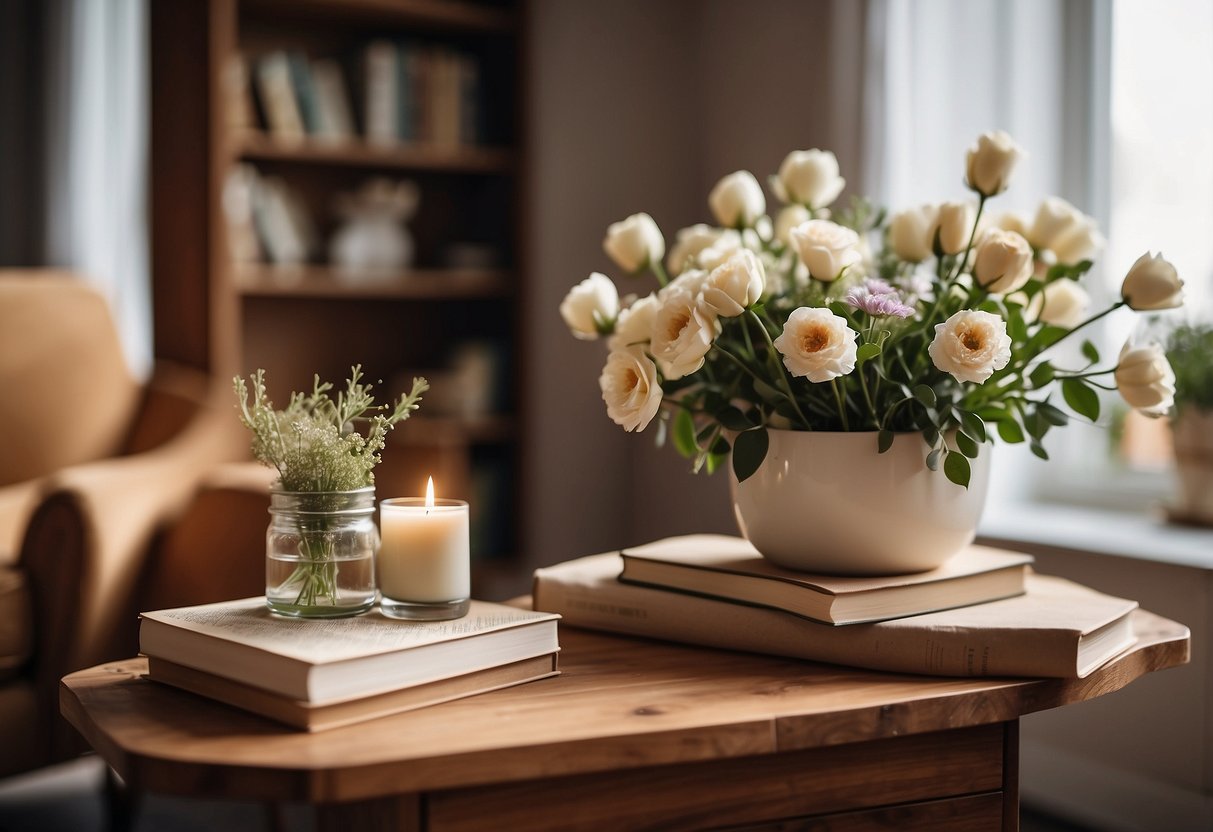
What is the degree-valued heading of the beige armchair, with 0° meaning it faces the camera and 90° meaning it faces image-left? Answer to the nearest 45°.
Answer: approximately 45°

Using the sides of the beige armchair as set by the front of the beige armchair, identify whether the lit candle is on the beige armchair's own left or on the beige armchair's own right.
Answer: on the beige armchair's own left

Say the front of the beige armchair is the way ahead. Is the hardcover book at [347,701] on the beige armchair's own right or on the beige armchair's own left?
on the beige armchair's own left

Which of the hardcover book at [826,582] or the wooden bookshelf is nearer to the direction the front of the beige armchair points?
the hardcover book

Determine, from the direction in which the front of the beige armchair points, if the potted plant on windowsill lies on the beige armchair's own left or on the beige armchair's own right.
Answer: on the beige armchair's own left

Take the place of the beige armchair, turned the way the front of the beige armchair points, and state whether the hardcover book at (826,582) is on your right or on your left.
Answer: on your left

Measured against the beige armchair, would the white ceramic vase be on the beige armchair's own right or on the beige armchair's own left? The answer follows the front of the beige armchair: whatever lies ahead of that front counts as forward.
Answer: on the beige armchair's own left
